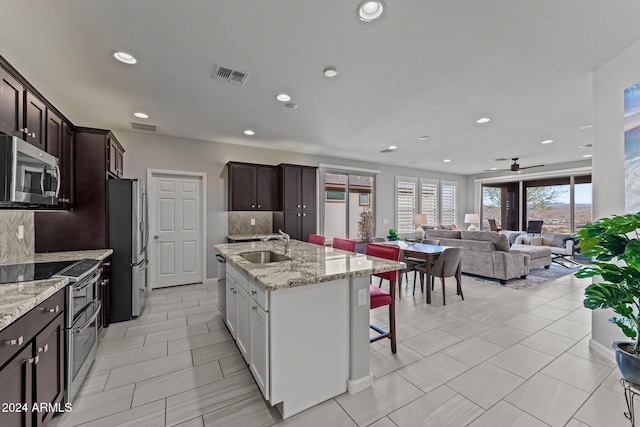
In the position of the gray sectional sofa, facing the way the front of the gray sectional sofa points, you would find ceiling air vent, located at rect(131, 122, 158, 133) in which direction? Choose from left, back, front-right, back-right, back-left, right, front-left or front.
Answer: back

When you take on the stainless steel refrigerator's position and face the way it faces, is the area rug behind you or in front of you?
in front

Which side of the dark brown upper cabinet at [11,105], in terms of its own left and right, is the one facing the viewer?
right

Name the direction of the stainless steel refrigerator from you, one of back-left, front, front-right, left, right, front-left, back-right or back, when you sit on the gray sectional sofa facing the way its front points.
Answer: back

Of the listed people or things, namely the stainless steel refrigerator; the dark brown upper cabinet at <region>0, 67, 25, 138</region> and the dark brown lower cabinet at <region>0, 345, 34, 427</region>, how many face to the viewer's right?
3

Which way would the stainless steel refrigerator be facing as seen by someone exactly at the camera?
facing to the right of the viewer

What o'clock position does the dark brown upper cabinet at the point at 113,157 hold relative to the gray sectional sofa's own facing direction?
The dark brown upper cabinet is roughly at 6 o'clock from the gray sectional sofa.

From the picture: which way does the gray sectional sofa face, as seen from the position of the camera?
facing away from the viewer and to the right of the viewer

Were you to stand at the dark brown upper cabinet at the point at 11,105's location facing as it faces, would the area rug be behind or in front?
in front

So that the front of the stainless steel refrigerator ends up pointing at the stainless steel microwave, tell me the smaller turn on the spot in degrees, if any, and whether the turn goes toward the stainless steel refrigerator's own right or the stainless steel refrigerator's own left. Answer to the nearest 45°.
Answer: approximately 135° to the stainless steel refrigerator's own right

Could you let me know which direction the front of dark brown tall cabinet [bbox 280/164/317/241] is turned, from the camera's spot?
facing the viewer and to the right of the viewer

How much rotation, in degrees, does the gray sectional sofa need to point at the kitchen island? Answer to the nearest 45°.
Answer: approximately 135° to its right

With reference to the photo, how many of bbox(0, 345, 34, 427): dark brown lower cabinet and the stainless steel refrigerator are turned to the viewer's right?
2

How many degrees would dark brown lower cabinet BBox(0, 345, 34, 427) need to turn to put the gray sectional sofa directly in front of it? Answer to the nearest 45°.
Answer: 0° — it already faces it

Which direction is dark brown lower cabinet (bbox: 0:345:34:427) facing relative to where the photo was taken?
to the viewer's right

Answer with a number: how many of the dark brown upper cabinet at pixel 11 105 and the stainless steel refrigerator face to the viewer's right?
2

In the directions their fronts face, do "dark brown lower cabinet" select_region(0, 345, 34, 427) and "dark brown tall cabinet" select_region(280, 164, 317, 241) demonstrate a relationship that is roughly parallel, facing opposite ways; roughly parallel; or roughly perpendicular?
roughly perpendicular
